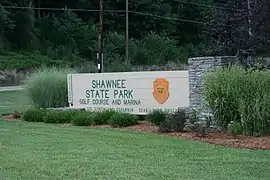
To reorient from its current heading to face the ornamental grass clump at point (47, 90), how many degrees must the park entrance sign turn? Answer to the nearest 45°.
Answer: approximately 135° to its right

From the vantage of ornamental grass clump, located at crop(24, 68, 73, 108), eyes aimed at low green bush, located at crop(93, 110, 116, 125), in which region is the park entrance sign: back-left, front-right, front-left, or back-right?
front-left

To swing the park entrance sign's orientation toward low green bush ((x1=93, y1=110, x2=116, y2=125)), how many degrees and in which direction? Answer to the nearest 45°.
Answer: approximately 45° to its right

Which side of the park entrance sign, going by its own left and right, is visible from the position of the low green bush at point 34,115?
right

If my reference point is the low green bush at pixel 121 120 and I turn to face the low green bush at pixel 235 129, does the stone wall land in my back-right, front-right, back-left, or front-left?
front-left

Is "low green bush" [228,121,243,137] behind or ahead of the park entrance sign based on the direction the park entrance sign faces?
ahead

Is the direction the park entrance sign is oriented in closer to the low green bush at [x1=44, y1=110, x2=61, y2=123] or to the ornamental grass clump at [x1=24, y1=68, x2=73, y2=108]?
the low green bush

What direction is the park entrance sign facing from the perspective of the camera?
toward the camera

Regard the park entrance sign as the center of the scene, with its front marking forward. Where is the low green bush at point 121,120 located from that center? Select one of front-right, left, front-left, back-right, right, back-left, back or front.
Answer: front

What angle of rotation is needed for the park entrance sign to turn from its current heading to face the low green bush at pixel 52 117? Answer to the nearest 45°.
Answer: approximately 90° to its right
